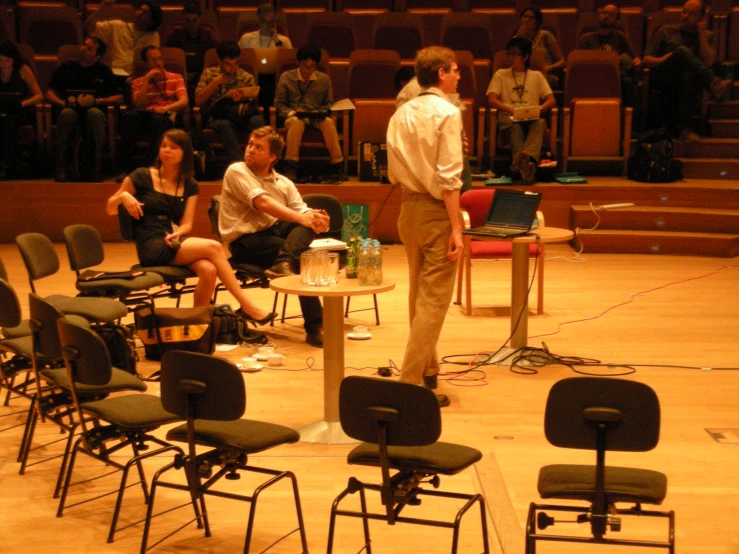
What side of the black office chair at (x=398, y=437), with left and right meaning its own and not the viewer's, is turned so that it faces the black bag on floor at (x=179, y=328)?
left

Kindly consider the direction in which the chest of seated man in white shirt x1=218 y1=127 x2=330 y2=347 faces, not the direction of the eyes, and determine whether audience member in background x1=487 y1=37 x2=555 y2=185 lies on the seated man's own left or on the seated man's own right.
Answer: on the seated man's own left

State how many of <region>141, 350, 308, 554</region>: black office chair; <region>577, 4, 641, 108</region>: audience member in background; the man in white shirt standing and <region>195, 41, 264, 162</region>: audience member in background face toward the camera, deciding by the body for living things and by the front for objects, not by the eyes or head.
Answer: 2

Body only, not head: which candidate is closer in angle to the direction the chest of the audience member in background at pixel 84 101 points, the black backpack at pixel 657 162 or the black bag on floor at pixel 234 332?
the black bag on floor

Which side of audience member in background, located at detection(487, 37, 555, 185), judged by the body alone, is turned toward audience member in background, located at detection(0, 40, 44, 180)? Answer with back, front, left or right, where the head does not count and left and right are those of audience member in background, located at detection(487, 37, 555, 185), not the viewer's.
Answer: right

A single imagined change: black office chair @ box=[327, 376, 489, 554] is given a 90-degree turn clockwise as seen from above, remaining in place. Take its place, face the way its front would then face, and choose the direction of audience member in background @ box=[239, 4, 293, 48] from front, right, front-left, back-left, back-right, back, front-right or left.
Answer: back-left

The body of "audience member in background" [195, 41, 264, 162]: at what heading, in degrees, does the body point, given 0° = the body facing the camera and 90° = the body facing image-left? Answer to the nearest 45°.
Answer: approximately 0°

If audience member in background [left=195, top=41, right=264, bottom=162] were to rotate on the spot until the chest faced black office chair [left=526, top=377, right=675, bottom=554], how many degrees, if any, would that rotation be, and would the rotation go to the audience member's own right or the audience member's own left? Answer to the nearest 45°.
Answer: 0° — they already face it

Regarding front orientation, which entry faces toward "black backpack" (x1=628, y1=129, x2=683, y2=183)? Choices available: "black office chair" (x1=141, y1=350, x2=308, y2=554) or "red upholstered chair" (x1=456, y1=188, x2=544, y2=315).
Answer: the black office chair

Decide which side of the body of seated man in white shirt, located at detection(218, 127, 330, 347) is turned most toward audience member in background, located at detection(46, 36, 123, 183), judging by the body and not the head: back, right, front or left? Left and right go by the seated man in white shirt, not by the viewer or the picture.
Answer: back

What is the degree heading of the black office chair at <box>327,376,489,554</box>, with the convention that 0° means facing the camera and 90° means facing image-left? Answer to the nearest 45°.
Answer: approximately 225°

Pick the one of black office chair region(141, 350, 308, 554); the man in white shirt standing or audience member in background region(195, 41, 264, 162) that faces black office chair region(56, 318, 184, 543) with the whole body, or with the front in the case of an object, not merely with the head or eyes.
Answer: the audience member in background
